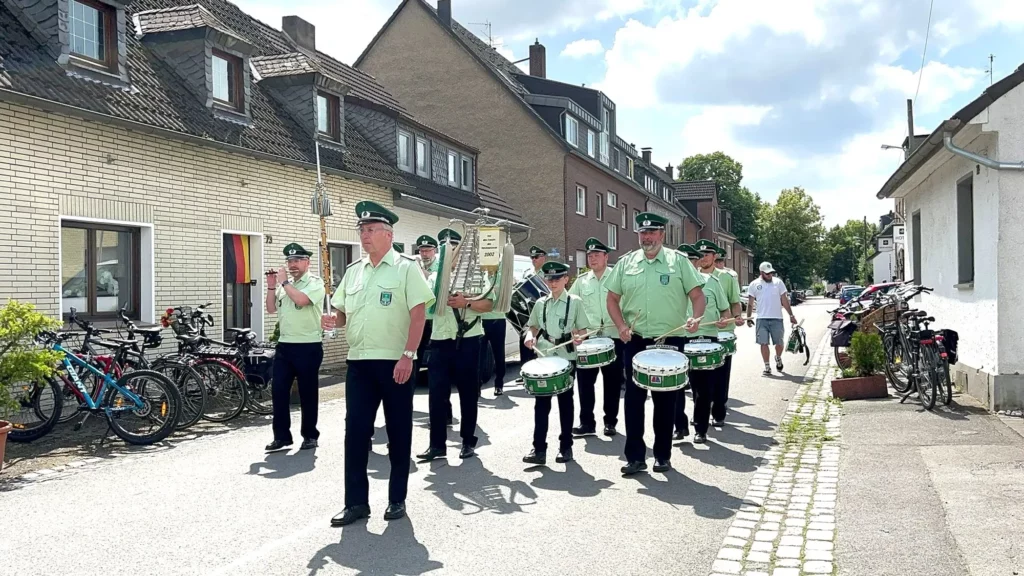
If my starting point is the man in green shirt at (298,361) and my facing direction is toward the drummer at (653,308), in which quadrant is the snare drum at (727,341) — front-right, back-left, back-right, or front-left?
front-left

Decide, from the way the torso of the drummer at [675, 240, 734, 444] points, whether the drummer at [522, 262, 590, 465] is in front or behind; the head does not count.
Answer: in front

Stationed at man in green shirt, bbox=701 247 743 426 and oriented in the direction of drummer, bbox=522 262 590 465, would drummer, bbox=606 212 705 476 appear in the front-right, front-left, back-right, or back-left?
front-left

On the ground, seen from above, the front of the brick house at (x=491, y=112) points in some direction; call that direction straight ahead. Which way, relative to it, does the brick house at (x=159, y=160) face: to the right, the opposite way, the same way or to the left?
the same way

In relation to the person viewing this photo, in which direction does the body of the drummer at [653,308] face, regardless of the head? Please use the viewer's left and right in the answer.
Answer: facing the viewer

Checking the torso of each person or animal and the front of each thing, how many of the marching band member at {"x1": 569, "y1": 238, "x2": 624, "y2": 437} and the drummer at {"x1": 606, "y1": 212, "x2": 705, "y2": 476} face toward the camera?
2

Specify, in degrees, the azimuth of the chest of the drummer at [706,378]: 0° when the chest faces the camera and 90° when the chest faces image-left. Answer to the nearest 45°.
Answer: approximately 45°

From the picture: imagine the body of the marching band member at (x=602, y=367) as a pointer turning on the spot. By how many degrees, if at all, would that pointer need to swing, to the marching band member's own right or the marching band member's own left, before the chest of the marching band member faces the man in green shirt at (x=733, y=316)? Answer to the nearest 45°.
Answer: approximately 135° to the marching band member's own left

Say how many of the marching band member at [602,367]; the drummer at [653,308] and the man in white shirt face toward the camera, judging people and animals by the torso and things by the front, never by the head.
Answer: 3

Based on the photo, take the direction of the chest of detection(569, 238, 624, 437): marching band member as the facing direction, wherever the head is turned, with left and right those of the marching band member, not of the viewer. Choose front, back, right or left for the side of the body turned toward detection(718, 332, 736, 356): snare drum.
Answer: left

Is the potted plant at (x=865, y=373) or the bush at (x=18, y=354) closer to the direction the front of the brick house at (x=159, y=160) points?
the potted plant

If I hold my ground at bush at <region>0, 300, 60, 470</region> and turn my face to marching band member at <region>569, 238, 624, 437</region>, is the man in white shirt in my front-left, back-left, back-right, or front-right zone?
front-left

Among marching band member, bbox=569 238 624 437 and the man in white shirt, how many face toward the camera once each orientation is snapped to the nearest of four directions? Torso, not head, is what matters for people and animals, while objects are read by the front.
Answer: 2

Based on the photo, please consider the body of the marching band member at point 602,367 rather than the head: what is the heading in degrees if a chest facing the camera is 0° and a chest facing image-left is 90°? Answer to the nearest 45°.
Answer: approximately 0°
